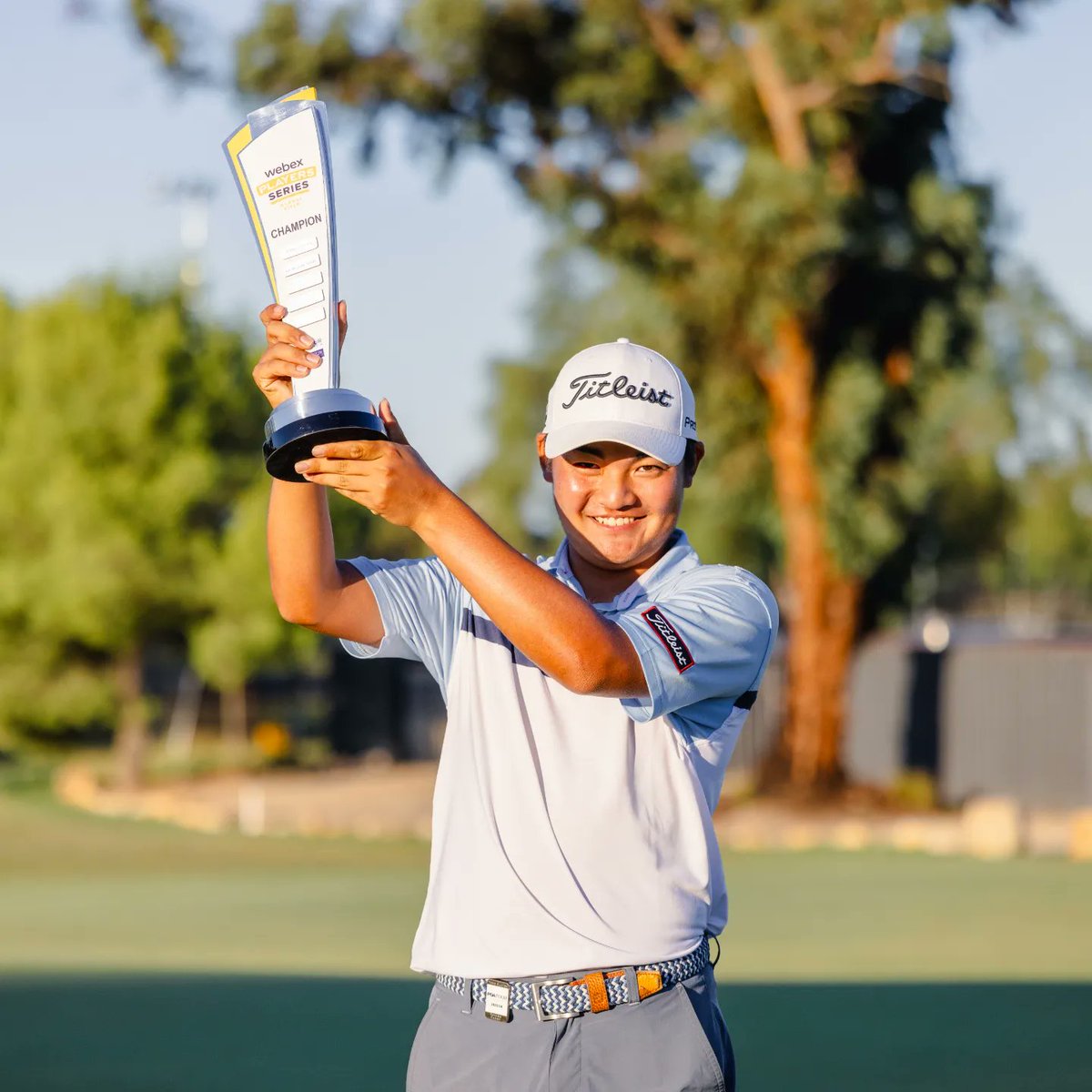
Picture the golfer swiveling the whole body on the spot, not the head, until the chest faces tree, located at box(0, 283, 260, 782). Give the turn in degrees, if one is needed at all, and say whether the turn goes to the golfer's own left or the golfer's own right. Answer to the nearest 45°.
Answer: approximately 180°

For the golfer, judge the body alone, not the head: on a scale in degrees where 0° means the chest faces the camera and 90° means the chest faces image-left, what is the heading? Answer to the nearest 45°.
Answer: approximately 0°

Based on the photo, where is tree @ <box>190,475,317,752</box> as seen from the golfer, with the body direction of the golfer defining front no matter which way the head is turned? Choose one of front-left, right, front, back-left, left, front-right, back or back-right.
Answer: back

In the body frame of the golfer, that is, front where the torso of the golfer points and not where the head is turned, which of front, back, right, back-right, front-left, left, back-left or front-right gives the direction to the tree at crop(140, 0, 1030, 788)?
back

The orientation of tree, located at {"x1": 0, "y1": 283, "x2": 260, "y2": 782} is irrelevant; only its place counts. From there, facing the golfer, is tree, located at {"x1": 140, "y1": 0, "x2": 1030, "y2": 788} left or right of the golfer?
left
